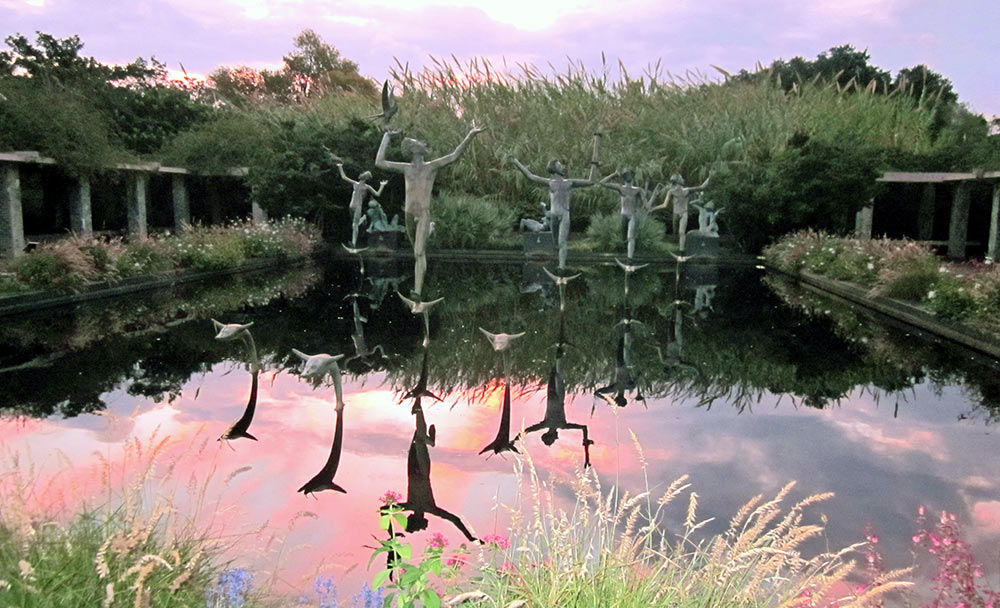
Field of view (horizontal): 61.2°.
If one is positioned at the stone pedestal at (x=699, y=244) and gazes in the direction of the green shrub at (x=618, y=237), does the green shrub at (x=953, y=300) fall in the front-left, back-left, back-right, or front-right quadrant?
back-left

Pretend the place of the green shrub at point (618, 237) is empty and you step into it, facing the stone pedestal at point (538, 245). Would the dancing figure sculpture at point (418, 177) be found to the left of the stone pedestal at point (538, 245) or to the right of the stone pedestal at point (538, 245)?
left

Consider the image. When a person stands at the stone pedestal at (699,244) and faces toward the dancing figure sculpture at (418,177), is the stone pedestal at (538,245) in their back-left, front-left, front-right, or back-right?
front-right

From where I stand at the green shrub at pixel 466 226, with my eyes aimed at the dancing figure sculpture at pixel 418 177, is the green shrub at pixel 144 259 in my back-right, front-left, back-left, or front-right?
front-right

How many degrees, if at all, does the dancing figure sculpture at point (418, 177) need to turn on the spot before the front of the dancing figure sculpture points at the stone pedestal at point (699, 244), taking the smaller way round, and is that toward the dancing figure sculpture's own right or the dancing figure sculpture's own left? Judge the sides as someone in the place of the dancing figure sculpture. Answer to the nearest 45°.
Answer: approximately 135° to the dancing figure sculpture's own left

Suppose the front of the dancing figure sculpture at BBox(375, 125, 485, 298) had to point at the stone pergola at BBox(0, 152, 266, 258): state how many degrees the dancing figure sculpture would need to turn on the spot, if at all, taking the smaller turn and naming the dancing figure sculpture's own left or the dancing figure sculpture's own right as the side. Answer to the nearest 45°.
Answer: approximately 135° to the dancing figure sculpture's own right

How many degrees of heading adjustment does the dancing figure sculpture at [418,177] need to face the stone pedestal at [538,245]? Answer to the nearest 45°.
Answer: approximately 180°

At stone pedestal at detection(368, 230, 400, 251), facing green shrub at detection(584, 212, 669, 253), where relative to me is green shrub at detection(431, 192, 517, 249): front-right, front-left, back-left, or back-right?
front-left

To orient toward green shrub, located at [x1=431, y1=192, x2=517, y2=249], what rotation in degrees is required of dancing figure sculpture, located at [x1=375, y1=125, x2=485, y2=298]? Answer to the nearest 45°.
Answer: approximately 180°

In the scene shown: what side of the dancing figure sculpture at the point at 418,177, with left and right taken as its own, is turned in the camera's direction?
front

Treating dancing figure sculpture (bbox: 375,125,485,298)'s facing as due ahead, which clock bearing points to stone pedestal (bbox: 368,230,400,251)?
The stone pedestal is roughly at 6 o'clock from the dancing figure sculpture.

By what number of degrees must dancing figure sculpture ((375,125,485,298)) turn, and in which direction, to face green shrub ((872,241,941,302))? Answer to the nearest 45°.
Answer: approximately 90° to its left

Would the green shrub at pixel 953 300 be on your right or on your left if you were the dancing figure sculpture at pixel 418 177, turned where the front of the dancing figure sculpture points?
on your left

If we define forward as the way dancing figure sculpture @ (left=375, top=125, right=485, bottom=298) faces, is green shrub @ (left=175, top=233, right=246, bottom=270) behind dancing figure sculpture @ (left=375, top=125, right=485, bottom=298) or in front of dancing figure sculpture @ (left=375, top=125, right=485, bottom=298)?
behind

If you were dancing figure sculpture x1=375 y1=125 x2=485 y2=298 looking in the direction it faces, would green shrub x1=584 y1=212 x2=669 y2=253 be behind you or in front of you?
behind

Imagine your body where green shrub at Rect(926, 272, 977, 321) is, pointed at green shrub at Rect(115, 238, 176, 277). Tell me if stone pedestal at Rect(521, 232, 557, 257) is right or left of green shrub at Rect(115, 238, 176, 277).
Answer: right
